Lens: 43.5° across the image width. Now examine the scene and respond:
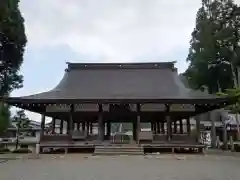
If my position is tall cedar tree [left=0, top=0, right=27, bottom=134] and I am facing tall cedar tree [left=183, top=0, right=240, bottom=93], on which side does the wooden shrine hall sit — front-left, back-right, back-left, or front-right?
front-right

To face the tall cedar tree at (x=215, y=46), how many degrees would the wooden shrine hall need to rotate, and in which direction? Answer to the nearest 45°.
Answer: approximately 135° to its left

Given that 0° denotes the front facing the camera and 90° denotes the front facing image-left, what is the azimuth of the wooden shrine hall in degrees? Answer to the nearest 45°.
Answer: approximately 0°

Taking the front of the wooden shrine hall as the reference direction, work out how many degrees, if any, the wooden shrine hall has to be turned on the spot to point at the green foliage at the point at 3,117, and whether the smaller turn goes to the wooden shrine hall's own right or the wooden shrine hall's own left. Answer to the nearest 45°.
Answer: approximately 90° to the wooden shrine hall's own right

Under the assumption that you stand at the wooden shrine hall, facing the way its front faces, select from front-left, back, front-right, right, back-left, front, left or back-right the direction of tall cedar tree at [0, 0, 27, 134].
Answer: back-right
